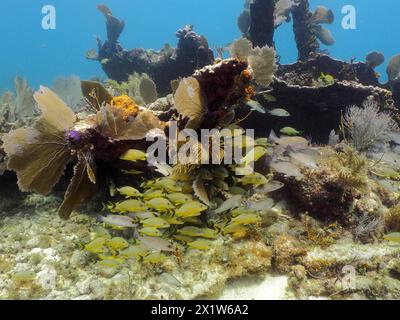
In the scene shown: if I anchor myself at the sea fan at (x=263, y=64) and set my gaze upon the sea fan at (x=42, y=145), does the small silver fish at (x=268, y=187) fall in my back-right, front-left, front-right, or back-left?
front-left

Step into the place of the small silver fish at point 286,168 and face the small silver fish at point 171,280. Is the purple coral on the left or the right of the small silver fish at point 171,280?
right
